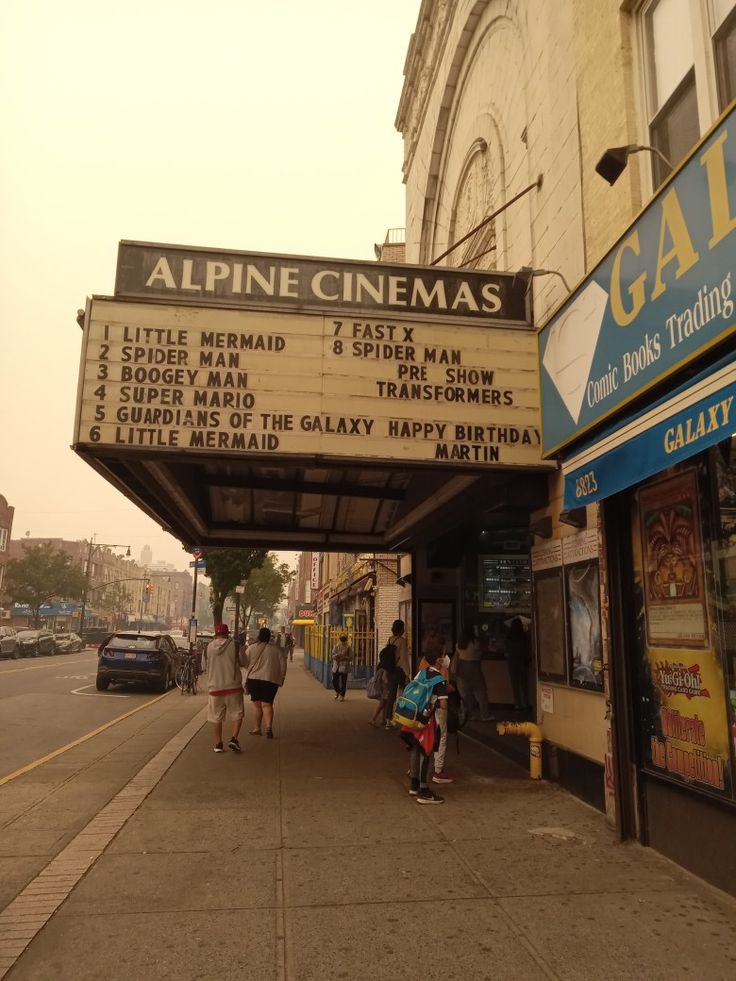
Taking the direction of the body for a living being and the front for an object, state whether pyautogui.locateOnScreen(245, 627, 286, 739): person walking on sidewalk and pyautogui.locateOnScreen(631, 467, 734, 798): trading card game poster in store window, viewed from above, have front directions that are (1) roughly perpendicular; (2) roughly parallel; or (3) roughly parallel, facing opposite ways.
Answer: roughly perpendicular

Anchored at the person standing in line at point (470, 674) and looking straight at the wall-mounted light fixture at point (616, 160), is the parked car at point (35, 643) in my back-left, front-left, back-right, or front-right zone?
back-right

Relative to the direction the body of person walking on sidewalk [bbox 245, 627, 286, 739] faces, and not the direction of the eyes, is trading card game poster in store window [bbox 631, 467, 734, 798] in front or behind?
behind

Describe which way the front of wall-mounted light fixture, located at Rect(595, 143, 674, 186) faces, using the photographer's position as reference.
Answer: facing to the left of the viewer

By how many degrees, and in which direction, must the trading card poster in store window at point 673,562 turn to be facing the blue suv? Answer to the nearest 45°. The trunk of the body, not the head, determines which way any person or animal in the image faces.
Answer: approximately 90° to its right

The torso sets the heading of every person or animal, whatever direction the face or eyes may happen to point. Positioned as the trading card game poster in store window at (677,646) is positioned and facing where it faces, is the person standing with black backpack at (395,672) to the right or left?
on its right

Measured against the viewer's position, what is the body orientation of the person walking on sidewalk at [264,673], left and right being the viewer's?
facing away from the viewer

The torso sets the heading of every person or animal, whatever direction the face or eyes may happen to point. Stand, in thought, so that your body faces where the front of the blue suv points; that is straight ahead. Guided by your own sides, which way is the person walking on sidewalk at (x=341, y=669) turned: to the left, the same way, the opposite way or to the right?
the opposite way

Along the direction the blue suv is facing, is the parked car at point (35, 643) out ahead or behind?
ahead

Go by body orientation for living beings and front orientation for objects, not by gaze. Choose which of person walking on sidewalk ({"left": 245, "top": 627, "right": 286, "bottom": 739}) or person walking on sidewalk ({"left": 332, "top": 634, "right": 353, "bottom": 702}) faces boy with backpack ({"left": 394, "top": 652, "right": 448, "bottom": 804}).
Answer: person walking on sidewalk ({"left": 332, "top": 634, "right": 353, "bottom": 702})
